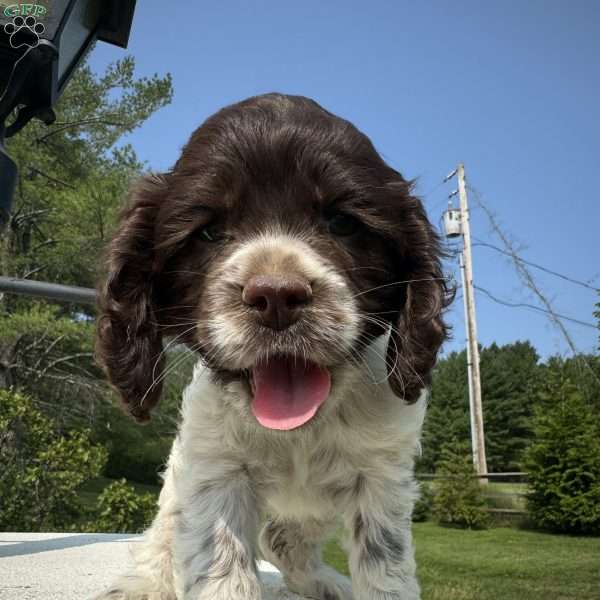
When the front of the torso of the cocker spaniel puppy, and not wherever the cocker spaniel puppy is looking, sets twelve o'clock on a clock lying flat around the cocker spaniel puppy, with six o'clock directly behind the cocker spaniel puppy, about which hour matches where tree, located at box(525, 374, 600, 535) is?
The tree is roughly at 7 o'clock from the cocker spaniel puppy.

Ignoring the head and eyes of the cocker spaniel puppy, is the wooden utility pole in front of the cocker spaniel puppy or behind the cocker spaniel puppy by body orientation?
behind

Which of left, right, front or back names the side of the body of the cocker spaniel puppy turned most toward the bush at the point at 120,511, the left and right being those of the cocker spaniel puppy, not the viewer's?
back

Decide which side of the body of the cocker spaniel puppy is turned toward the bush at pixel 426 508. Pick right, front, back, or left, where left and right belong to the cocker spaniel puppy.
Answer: back

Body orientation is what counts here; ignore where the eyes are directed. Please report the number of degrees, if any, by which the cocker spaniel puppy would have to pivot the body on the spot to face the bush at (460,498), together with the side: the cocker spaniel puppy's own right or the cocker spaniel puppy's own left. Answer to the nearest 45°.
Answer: approximately 180°

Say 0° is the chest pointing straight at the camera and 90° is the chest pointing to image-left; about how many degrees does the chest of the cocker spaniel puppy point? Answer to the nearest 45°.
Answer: approximately 0°

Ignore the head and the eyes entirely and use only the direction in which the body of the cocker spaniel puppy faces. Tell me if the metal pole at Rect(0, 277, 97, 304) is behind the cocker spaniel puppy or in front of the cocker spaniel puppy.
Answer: behind
